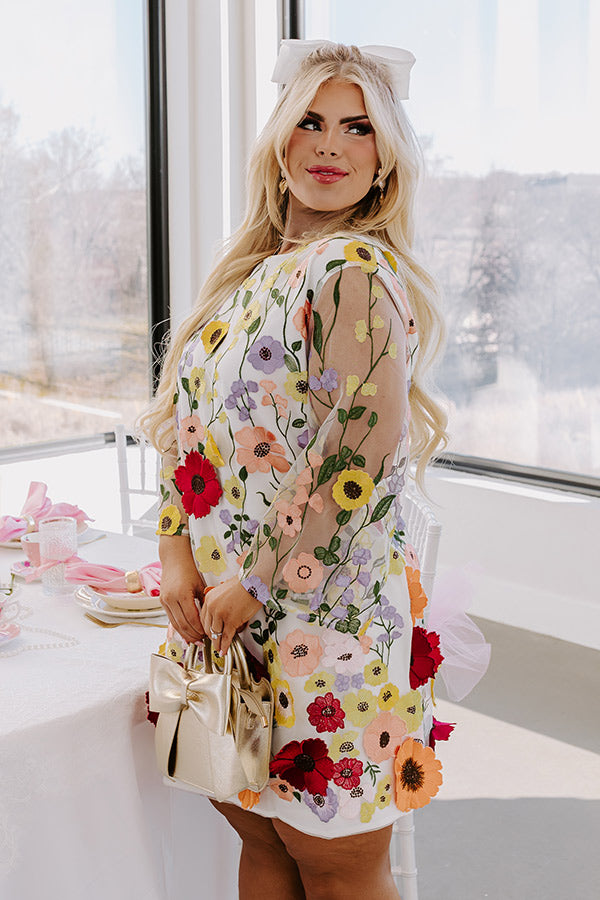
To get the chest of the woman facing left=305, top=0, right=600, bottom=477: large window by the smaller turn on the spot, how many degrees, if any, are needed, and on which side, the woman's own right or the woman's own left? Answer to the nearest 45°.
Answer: approximately 135° to the woman's own right

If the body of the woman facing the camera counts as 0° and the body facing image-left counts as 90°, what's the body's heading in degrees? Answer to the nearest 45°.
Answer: approximately 45°
